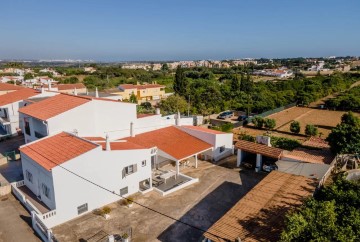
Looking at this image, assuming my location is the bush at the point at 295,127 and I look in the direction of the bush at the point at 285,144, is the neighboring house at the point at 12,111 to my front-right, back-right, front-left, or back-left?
front-right

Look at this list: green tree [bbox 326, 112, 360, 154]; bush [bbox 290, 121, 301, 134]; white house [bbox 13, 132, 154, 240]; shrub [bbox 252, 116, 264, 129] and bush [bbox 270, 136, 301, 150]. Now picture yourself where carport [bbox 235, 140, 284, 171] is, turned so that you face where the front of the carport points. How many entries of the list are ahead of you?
1

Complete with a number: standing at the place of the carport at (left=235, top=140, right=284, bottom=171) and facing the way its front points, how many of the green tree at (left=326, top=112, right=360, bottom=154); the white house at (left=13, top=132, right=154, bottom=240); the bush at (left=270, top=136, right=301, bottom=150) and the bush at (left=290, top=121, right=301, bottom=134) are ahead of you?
1

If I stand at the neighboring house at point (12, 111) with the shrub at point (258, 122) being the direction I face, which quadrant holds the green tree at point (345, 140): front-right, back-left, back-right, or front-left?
front-right

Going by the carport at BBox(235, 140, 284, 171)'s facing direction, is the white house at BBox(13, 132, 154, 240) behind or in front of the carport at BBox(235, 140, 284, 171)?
in front

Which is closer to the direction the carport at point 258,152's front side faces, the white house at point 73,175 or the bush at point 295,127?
the white house

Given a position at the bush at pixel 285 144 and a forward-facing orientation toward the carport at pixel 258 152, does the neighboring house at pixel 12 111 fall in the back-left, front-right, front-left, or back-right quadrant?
front-right

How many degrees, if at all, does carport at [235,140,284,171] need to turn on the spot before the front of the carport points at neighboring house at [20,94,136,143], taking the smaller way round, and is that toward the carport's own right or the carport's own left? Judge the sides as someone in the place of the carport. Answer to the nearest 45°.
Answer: approximately 45° to the carport's own right

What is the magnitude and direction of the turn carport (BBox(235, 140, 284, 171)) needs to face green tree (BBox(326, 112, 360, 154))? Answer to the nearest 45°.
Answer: approximately 135° to its left

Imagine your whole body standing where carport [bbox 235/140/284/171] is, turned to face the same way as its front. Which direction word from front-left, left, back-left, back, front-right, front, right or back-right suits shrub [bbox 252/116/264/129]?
back-right

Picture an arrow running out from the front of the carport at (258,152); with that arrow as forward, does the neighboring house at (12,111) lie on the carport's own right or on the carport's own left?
on the carport's own right

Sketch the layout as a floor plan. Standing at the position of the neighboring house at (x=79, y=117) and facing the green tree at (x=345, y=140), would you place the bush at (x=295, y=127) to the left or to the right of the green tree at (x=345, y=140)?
left
